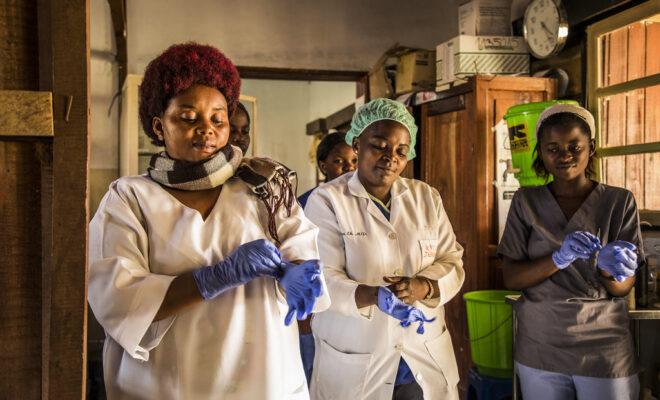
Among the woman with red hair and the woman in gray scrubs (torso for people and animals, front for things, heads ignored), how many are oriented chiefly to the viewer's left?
0

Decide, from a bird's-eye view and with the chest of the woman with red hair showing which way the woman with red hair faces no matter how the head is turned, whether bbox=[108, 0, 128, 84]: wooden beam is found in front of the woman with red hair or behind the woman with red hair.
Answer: behind

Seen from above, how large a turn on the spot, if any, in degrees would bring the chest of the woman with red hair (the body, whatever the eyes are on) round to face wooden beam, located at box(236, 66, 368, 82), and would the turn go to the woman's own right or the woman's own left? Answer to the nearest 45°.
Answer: approximately 135° to the woman's own left

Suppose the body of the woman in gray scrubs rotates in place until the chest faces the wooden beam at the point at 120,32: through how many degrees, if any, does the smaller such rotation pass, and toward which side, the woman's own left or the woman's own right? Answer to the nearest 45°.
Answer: approximately 90° to the woman's own right

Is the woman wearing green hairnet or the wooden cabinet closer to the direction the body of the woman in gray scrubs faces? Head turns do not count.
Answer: the woman wearing green hairnet

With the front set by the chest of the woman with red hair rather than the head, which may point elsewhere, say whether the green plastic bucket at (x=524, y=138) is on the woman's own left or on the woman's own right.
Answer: on the woman's own left

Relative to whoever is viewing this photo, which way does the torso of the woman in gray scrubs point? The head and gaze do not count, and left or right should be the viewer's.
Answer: facing the viewer

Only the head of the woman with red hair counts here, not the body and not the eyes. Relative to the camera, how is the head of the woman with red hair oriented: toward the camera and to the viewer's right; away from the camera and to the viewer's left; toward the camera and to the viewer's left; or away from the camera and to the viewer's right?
toward the camera and to the viewer's right

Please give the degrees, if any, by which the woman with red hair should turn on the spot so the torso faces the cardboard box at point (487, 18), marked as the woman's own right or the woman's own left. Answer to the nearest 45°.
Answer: approximately 90° to the woman's own left

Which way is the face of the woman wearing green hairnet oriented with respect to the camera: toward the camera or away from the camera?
toward the camera

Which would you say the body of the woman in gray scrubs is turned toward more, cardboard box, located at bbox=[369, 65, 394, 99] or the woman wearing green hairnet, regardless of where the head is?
the woman wearing green hairnet

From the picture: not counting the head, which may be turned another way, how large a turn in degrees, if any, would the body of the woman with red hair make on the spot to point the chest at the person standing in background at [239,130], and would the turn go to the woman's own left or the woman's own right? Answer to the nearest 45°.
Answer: approximately 135° to the woman's own left

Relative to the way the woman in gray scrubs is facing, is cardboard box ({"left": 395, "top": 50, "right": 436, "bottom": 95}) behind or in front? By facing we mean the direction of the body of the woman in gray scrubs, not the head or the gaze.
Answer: behind

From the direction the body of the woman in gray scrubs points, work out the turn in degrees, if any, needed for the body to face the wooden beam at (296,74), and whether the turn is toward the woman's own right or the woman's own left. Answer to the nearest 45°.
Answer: approximately 135° to the woman's own right

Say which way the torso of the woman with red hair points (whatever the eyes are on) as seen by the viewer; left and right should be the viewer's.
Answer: facing the viewer and to the right of the viewer

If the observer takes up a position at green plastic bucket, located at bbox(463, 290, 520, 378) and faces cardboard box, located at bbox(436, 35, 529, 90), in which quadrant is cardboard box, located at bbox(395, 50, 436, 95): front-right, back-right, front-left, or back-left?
front-left
